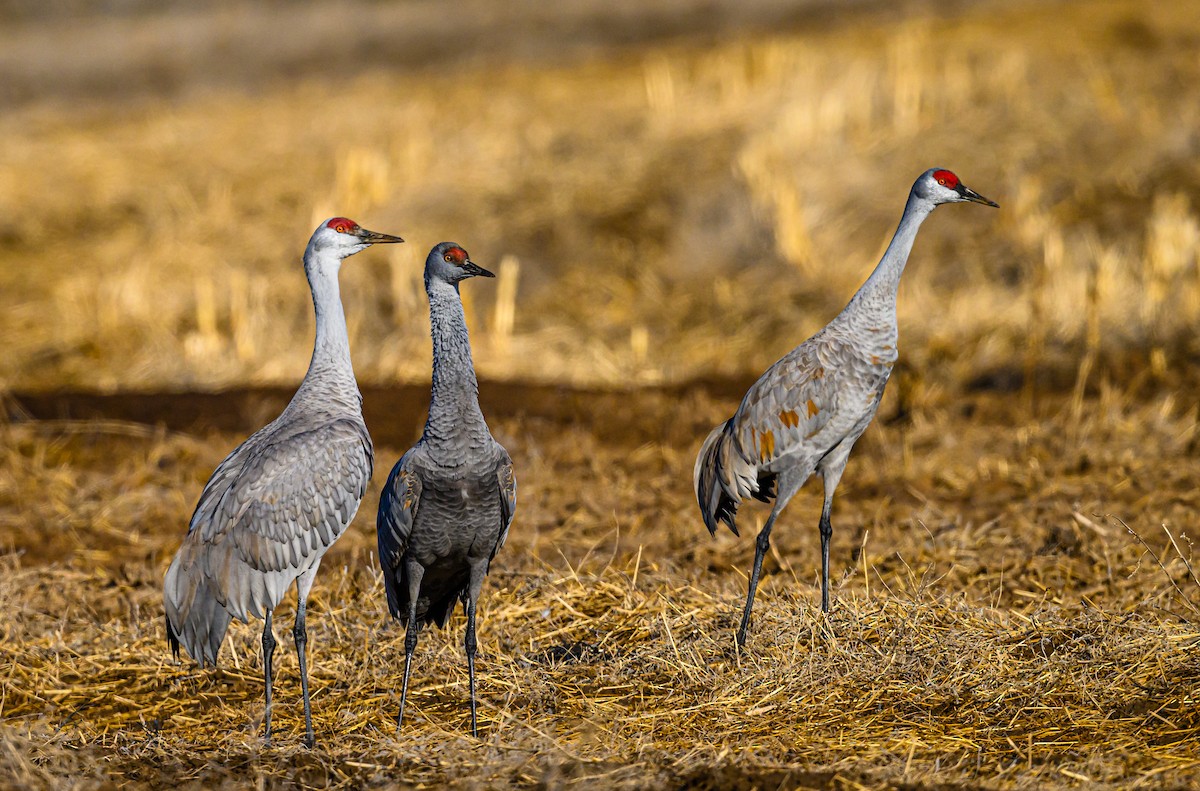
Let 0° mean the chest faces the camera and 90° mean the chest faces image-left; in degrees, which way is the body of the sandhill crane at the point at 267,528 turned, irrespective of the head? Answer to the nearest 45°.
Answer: approximately 225°

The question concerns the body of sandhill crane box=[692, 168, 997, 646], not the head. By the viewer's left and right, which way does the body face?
facing to the right of the viewer

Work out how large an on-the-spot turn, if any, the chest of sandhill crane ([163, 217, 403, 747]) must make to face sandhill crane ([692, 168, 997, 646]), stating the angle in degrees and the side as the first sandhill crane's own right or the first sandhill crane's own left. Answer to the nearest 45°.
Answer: approximately 45° to the first sandhill crane's own right

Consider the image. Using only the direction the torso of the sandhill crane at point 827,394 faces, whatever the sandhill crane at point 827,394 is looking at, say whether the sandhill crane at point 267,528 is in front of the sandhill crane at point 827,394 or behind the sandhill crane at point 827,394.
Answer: behind
